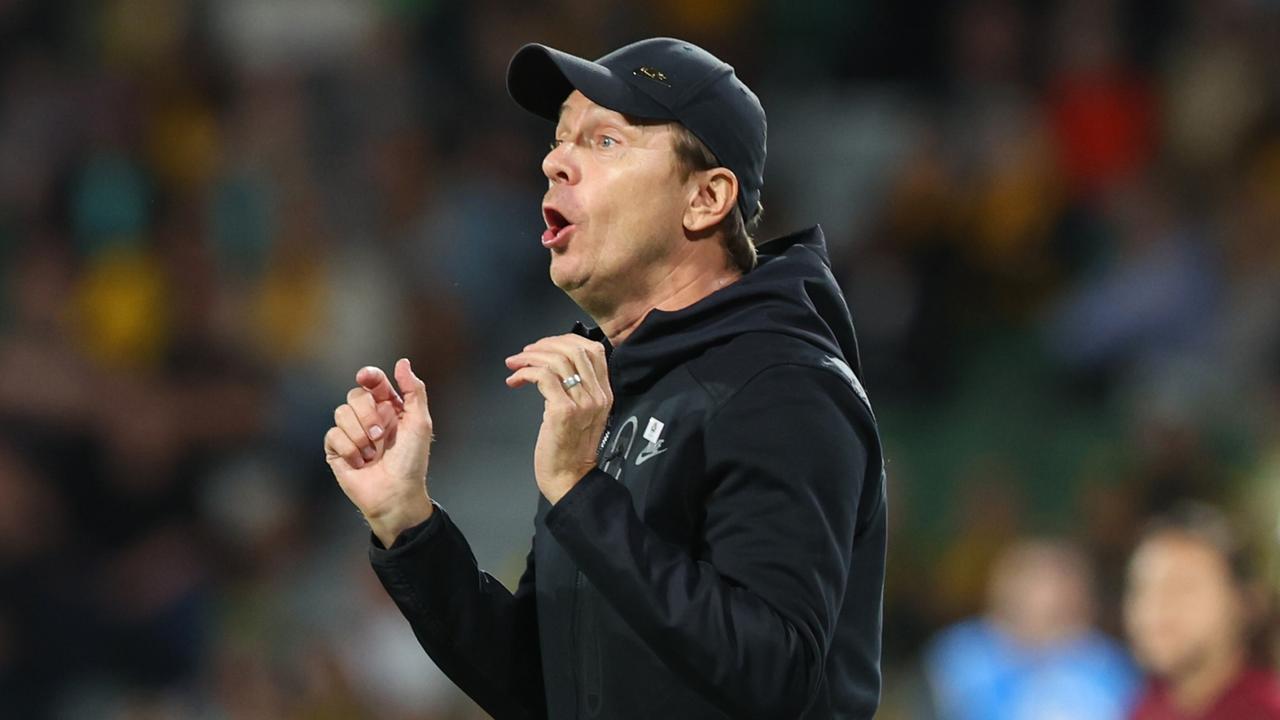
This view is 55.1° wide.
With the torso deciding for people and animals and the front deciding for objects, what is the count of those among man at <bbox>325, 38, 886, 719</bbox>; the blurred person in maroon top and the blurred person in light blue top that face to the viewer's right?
0

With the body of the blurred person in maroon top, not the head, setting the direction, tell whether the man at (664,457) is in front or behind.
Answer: in front

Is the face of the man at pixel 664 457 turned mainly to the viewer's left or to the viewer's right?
to the viewer's left

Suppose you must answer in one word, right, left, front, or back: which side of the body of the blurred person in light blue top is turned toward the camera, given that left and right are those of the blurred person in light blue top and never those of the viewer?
front

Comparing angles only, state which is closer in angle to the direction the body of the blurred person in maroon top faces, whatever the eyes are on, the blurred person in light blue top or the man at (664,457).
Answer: the man

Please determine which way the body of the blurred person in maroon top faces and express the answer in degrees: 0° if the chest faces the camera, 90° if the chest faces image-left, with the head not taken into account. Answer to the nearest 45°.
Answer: approximately 45°

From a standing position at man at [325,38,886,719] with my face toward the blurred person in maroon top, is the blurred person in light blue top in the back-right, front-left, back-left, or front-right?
front-left

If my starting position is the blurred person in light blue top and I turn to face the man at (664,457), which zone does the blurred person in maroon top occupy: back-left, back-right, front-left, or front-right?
front-left

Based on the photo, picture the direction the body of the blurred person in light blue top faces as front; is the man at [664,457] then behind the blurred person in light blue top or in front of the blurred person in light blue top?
in front

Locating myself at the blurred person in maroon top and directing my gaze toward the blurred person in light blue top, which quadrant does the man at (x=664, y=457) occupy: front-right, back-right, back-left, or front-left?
back-left

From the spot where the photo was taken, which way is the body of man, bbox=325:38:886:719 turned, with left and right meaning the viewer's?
facing the viewer and to the left of the viewer

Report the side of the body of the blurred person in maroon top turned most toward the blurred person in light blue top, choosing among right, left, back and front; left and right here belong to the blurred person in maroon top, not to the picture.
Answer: right

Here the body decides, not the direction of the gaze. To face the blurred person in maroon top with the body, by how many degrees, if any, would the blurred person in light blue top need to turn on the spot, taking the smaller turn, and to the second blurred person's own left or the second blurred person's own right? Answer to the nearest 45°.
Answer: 0° — they already face them

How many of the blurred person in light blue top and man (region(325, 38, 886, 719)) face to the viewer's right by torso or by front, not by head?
0

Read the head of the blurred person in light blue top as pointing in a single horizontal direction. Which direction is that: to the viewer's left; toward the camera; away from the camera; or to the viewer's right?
toward the camera
